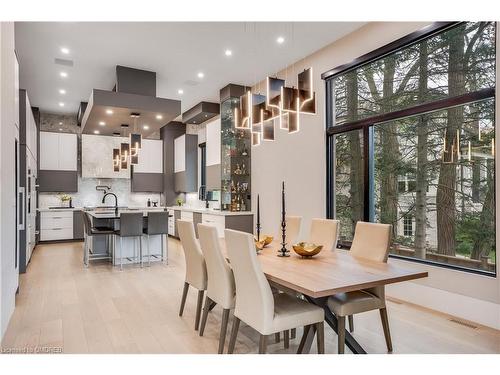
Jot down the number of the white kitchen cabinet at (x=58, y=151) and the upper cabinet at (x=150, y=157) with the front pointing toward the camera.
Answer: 2

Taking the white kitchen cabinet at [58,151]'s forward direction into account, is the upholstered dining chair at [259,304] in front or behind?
in front

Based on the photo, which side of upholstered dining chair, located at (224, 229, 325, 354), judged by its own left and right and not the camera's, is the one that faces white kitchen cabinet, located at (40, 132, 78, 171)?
left

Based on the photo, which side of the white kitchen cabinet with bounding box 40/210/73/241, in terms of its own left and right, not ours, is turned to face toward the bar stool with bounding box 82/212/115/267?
front

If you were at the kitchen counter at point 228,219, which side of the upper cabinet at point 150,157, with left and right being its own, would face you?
front

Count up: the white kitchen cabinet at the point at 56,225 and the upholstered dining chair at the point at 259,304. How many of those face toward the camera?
1

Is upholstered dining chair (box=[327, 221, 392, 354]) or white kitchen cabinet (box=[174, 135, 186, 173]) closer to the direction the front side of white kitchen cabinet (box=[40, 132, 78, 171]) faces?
the upholstered dining chair

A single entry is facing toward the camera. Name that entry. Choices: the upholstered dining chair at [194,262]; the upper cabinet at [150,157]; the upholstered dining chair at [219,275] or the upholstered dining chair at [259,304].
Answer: the upper cabinet

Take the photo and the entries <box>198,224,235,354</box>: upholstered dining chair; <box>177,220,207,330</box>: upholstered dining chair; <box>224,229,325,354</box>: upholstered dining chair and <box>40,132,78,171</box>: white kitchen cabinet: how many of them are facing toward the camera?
1

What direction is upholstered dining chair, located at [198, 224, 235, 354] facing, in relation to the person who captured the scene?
facing away from the viewer and to the right of the viewer
